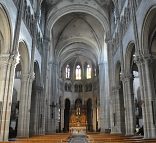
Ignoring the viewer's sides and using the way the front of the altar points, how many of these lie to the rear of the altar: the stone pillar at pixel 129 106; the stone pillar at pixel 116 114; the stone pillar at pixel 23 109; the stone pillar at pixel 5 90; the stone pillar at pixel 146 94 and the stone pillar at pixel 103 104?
0

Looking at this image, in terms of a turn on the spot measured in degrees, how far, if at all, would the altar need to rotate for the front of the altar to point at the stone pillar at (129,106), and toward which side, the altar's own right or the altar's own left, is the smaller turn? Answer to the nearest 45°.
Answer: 0° — it already faces it

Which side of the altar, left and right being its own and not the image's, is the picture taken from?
front

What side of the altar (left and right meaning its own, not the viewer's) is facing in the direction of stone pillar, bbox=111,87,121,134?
front

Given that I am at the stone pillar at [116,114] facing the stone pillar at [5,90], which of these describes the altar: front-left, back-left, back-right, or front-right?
back-right

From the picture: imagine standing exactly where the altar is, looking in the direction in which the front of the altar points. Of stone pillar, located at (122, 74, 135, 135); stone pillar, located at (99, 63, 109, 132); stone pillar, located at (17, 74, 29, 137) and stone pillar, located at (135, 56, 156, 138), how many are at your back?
0

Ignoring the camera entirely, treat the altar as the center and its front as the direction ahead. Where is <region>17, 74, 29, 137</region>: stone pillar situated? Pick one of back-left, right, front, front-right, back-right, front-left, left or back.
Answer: front

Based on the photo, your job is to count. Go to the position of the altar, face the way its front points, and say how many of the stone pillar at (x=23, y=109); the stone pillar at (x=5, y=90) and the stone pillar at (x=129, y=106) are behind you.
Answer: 0

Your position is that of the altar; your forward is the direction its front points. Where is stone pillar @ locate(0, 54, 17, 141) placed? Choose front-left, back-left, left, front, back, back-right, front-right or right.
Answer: front

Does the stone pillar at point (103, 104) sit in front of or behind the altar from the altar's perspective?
in front

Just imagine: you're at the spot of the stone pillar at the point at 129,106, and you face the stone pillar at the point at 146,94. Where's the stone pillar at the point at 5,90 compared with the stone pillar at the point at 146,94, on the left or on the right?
right

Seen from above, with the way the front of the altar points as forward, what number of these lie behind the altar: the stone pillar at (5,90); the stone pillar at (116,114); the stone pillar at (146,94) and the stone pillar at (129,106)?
0

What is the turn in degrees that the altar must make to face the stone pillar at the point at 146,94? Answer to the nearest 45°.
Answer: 0° — it already faces it
